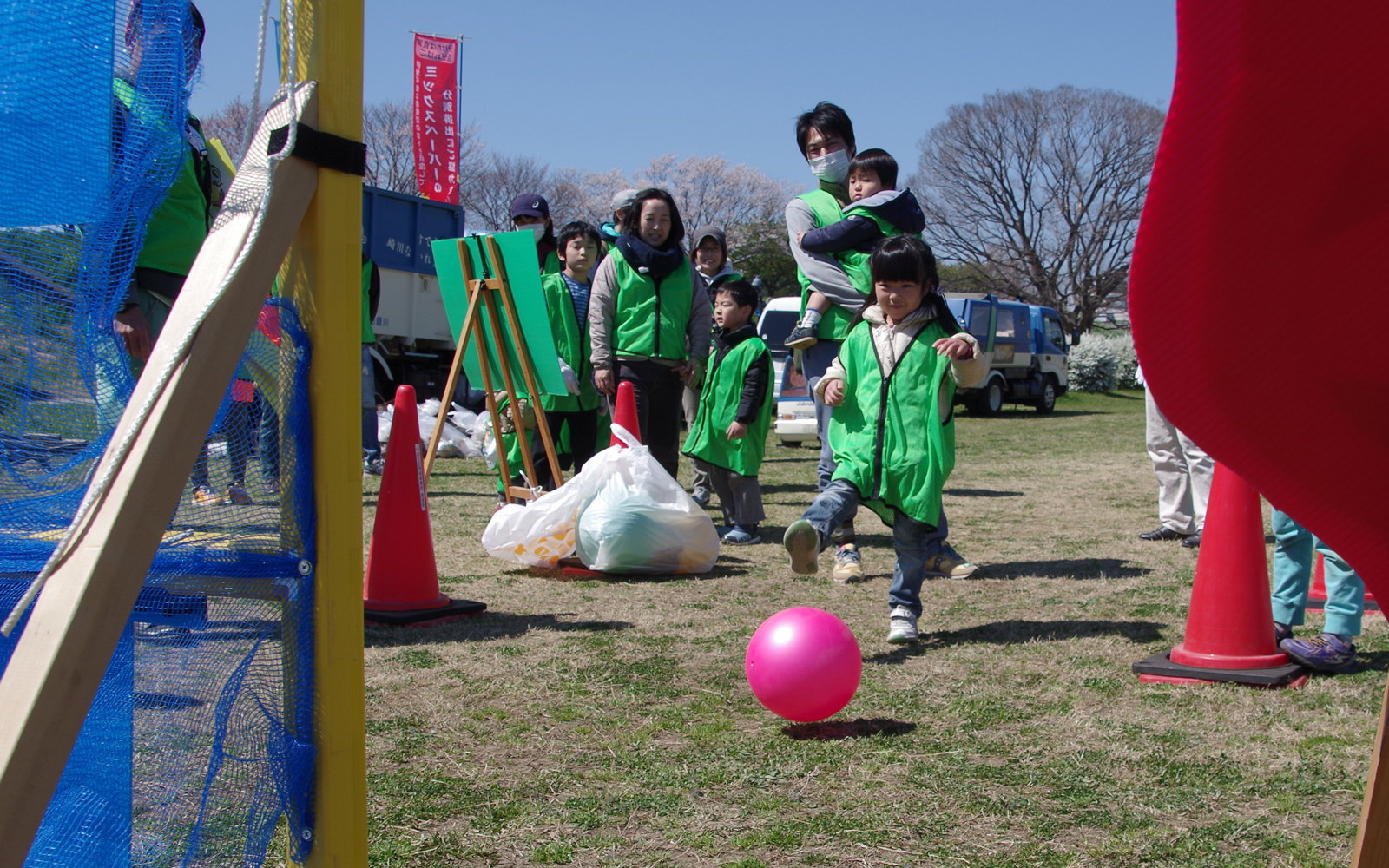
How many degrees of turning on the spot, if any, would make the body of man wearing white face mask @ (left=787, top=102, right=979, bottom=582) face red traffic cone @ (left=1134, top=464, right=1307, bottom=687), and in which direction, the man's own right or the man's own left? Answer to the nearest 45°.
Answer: approximately 45° to the man's own left

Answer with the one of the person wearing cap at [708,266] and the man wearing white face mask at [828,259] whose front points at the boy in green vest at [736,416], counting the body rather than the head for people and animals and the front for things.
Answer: the person wearing cap

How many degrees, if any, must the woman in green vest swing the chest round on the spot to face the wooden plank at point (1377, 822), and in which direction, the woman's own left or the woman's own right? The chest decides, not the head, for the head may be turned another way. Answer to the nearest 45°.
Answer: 0° — they already face it

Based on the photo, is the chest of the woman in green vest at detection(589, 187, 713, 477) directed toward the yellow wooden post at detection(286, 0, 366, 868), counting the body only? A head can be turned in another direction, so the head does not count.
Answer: yes

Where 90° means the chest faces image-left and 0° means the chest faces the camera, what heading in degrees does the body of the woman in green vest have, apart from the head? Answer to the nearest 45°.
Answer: approximately 0°

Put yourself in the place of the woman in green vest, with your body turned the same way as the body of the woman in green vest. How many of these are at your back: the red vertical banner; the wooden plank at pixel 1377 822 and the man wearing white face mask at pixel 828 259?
1

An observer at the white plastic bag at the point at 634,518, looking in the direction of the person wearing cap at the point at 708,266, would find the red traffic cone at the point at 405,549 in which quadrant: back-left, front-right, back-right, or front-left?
back-left

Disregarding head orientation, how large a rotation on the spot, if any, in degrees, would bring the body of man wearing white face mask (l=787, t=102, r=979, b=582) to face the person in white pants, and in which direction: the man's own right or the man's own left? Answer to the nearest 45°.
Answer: approximately 135° to the man's own left

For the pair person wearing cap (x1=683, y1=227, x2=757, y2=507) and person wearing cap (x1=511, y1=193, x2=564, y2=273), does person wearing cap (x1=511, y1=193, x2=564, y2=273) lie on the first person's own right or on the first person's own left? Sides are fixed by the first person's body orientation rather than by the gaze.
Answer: on the first person's own right
